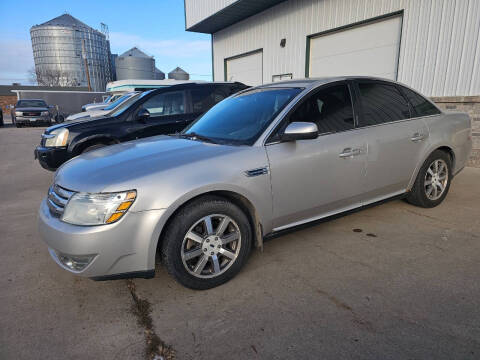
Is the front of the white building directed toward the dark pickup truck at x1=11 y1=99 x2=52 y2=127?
no

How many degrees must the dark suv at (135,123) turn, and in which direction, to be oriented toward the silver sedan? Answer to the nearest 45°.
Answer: approximately 45° to its left

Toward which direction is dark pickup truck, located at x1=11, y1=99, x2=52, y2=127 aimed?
toward the camera

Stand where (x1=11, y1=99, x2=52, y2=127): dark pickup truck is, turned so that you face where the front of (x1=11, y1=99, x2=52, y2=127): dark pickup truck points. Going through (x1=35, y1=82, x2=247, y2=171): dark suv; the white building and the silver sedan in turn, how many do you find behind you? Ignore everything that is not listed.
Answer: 0

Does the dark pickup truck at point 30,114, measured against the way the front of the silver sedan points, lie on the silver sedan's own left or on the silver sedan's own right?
on the silver sedan's own right

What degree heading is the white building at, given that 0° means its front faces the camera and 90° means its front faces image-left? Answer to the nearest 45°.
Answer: approximately 45°

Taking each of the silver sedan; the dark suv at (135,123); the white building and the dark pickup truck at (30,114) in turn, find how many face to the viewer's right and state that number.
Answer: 0

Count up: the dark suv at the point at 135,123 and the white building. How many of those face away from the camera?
0

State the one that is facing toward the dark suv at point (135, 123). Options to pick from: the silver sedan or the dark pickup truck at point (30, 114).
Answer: the dark pickup truck at point (30, 114)

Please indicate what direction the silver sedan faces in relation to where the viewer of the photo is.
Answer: facing the viewer and to the left of the viewer

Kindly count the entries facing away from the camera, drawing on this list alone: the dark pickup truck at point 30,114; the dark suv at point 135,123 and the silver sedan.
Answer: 0

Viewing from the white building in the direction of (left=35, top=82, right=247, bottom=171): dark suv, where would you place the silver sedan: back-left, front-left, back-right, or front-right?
front-left

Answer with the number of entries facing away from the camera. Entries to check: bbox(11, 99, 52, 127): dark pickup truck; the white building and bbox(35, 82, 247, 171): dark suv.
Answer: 0

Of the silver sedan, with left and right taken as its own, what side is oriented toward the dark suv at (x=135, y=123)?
right

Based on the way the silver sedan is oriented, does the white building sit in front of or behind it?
behind
